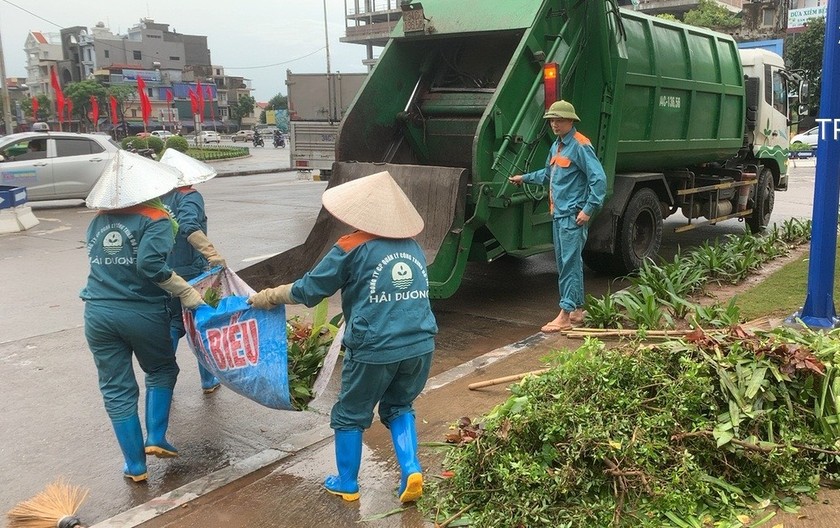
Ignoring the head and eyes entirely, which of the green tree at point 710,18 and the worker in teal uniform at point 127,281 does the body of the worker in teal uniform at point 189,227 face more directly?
the green tree

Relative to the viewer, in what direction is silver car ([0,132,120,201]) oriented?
to the viewer's left

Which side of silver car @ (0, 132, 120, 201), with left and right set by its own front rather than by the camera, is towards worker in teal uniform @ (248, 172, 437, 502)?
left

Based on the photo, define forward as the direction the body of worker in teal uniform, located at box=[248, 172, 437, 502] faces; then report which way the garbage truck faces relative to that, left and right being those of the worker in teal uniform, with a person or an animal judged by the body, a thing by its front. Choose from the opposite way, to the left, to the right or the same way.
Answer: to the right

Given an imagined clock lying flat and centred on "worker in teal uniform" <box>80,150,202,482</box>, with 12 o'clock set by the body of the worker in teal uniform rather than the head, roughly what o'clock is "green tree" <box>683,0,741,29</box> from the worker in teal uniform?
The green tree is roughly at 12 o'clock from the worker in teal uniform.

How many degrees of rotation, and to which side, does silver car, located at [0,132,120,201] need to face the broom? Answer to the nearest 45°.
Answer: approximately 90° to its left

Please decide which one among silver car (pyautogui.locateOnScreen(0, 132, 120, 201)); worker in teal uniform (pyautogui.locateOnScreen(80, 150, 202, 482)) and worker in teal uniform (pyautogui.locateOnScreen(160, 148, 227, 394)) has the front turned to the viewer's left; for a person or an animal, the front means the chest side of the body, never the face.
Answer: the silver car

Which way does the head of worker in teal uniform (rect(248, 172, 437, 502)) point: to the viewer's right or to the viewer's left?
to the viewer's left

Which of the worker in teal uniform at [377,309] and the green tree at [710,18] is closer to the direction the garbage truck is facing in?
the green tree

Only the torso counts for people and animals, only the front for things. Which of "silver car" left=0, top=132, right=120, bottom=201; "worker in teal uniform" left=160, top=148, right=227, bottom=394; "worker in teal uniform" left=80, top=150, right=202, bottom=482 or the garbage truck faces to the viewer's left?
the silver car

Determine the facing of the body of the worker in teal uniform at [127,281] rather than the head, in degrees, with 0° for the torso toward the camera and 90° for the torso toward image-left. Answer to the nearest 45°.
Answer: approximately 225°

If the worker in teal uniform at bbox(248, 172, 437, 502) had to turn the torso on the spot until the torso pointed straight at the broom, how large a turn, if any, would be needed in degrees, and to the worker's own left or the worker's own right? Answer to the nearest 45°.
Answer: approximately 45° to the worker's own left
